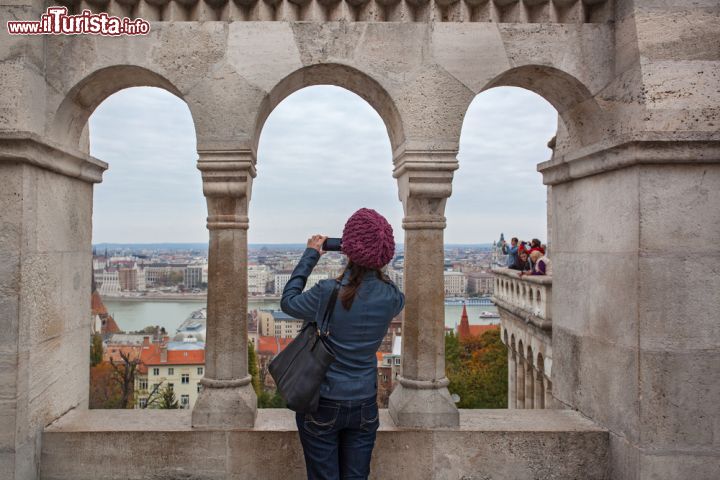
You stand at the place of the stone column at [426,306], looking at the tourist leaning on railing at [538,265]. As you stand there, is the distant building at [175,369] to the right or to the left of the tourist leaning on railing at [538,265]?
left

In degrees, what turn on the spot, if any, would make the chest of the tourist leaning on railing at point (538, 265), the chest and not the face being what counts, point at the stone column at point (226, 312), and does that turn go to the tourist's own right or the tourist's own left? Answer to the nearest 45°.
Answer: approximately 90° to the tourist's own left

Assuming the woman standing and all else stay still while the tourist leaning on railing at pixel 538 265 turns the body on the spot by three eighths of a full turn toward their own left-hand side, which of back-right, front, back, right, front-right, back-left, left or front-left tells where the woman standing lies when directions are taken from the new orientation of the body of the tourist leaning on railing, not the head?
front-right

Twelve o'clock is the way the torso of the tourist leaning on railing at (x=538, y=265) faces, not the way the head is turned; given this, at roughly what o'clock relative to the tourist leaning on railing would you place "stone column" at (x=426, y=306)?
The stone column is roughly at 9 o'clock from the tourist leaning on railing.

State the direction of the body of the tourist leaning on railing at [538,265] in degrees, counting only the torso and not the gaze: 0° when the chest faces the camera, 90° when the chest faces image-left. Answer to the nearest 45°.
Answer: approximately 90°

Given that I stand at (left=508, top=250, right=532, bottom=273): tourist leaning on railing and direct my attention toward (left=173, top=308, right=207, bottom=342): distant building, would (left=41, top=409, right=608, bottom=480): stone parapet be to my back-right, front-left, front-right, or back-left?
back-left

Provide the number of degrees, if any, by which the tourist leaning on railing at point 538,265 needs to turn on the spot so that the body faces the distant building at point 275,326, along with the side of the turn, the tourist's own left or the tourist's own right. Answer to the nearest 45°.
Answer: approximately 45° to the tourist's own right

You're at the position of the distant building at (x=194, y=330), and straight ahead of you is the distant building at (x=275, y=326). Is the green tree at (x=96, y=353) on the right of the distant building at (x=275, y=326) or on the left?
right

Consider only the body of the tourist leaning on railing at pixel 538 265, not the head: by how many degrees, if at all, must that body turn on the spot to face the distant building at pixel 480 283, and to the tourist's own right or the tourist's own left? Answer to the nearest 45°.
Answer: approximately 90° to the tourist's own right

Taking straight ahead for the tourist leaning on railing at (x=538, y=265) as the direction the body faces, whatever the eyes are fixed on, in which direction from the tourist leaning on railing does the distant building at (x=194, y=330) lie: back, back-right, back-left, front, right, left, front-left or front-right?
front-right

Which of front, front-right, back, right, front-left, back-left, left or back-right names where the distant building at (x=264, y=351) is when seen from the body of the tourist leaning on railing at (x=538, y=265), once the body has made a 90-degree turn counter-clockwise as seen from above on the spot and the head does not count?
back-right
